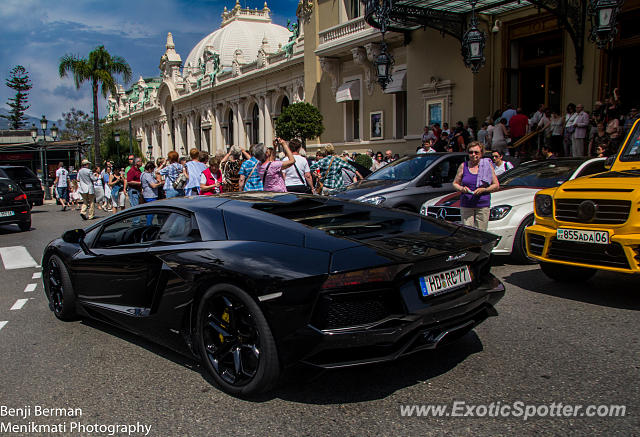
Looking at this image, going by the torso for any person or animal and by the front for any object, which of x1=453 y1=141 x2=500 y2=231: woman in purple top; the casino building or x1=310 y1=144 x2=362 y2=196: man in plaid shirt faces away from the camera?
the man in plaid shirt

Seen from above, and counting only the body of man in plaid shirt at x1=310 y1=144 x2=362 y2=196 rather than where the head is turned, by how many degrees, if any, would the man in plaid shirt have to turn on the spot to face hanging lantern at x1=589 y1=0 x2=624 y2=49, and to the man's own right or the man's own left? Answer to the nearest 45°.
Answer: approximately 90° to the man's own right

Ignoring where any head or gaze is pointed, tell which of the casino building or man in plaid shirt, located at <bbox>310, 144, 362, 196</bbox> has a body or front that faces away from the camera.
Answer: the man in plaid shirt

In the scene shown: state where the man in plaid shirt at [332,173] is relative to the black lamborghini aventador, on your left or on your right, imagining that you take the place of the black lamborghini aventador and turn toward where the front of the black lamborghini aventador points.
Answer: on your right

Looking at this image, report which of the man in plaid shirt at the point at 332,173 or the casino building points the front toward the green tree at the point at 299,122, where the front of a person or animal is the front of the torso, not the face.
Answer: the man in plaid shirt

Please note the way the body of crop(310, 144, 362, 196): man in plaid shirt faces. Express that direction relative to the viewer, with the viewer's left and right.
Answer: facing away from the viewer

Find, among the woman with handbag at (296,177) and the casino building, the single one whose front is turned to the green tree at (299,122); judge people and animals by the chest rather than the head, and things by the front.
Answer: the woman with handbag

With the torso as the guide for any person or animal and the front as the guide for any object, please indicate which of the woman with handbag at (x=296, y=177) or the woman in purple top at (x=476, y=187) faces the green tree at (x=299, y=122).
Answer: the woman with handbag

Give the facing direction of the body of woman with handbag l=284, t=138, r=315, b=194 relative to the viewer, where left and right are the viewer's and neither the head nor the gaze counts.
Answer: facing away from the viewer

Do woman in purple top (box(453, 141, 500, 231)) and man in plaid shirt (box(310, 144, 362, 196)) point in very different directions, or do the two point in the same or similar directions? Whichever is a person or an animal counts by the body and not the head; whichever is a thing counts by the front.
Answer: very different directions

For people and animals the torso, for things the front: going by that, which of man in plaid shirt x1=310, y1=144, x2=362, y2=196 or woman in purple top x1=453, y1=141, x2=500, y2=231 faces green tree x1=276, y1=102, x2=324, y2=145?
the man in plaid shirt
